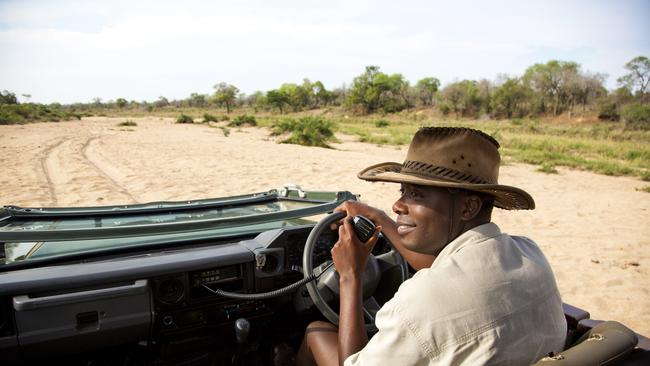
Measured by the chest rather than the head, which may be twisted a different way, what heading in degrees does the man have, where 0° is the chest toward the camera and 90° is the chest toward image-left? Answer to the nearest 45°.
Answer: approximately 135°

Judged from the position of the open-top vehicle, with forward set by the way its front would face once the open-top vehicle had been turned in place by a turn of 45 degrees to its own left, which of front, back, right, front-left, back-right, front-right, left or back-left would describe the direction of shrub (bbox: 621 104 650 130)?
back-right

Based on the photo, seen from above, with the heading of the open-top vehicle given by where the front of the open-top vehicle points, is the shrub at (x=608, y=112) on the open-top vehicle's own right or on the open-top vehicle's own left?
on the open-top vehicle's own right

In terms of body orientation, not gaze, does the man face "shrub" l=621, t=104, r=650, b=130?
no

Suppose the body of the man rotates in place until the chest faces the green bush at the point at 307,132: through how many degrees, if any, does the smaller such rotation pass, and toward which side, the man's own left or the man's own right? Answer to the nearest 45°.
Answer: approximately 45° to the man's own right

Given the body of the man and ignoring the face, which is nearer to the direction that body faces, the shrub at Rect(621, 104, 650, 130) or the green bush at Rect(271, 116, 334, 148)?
the green bush

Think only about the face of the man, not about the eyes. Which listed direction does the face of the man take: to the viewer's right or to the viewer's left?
to the viewer's left

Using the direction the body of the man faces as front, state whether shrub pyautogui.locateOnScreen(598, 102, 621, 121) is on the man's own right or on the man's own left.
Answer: on the man's own right

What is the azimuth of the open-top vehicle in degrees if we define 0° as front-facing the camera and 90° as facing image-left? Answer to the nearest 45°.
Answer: approximately 135°

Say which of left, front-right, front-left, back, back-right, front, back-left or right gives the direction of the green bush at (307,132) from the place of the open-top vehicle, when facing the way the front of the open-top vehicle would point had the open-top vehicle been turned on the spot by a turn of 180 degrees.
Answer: back-left

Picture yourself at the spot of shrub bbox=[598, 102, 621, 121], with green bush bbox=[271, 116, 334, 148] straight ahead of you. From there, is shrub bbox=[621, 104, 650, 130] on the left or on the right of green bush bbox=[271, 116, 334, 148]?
left
